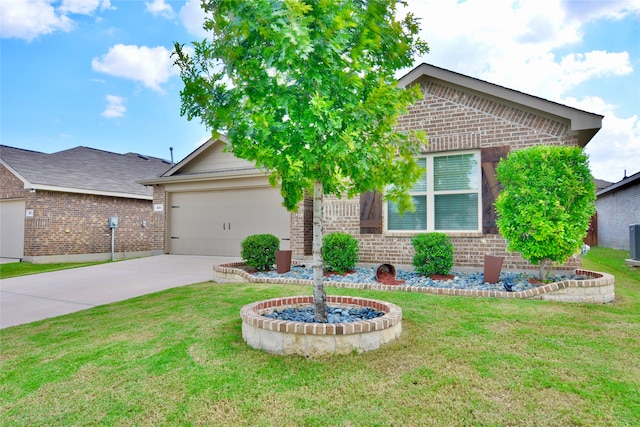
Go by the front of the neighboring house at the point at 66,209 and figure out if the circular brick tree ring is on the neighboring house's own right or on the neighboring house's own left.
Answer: on the neighboring house's own left

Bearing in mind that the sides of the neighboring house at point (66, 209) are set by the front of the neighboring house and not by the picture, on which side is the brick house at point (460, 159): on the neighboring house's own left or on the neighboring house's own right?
on the neighboring house's own left

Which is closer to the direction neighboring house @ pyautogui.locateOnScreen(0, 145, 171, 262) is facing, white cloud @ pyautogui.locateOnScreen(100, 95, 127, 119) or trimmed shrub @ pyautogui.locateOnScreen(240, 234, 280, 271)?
the trimmed shrub

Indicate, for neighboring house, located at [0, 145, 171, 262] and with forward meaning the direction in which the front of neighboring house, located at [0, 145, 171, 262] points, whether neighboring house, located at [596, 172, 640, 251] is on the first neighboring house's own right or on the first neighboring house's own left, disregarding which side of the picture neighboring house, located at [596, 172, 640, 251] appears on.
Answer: on the first neighboring house's own left

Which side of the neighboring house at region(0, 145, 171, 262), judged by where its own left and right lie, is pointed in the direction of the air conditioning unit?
left

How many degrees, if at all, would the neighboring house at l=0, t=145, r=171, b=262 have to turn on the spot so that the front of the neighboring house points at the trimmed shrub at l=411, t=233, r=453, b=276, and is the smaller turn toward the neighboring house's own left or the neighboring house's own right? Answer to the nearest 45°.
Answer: approximately 90° to the neighboring house's own left

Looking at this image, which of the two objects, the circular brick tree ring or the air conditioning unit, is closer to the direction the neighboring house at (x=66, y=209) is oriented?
the circular brick tree ring

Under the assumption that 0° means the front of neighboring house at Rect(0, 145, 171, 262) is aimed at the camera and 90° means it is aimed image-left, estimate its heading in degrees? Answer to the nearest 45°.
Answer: approximately 45°
